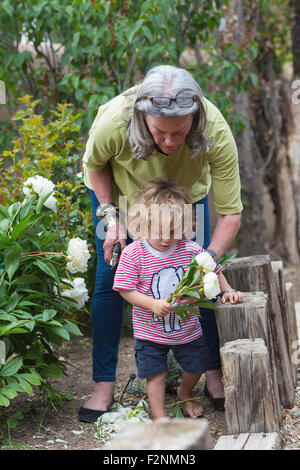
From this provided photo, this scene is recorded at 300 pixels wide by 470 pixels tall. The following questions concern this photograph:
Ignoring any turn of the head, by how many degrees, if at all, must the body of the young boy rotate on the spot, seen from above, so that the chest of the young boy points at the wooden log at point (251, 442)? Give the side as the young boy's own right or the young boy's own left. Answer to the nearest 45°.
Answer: approximately 45° to the young boy's own left

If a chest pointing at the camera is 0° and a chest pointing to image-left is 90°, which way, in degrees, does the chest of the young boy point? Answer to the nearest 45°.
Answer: approximately 0°
